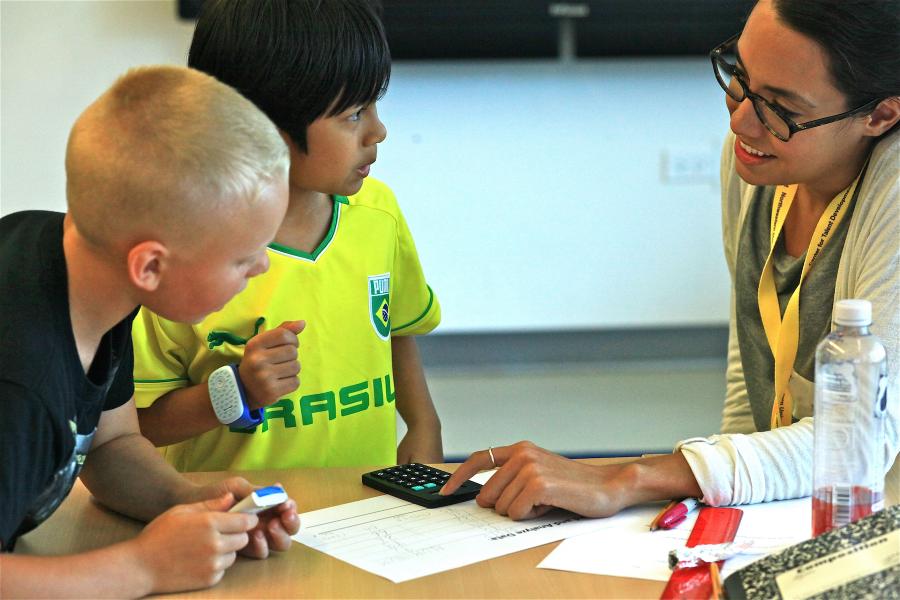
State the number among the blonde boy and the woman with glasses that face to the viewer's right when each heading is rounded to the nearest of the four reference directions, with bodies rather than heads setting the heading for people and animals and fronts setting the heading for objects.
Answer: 1

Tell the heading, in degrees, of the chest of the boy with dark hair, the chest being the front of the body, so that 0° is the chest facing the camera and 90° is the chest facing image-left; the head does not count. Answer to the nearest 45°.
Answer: approximately 315°

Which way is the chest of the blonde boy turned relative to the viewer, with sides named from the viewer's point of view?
facing to the right of the viewer

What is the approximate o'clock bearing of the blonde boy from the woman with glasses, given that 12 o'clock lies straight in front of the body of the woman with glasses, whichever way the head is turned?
The blonde boy is roughly at 12 o'clock from the woman with glasses.

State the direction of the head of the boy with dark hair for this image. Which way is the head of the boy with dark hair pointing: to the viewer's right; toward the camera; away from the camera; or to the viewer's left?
to the viewer's right

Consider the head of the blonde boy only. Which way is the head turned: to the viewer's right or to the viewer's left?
to the viewer's right

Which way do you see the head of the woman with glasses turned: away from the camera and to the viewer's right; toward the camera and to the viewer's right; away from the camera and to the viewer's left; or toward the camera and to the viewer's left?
toward the camera and to the viewer's left

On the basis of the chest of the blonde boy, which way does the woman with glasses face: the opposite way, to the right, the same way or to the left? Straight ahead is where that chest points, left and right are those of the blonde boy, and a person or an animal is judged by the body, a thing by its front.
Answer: the opposite way

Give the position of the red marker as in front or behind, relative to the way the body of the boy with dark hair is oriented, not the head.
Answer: in front
